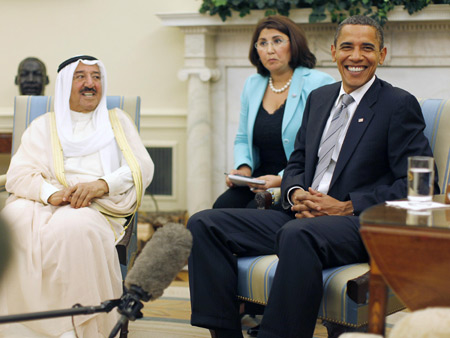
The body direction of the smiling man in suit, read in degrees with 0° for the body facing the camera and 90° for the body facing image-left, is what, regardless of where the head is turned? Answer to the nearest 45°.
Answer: approximately 45°

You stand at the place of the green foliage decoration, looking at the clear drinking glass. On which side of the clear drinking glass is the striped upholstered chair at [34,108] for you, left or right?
right

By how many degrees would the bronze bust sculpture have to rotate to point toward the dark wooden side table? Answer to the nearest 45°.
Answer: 0° — it already faces it

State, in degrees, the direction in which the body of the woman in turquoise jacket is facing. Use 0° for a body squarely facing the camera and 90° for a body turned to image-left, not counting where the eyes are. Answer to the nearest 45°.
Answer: approximately 45°

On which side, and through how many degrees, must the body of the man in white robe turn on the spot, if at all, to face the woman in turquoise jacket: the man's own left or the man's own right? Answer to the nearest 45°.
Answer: approximately 90° to the man's own left

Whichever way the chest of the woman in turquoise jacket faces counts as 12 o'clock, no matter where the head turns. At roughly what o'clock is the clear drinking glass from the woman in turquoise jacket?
The clear drinking glass is roughly at 10 o'clock from the woman in turquoise jacket.

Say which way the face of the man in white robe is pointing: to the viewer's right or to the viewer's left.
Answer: to the viewer's right

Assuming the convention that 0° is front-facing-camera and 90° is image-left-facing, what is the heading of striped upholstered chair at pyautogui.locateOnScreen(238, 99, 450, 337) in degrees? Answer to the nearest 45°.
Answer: approximately 45°

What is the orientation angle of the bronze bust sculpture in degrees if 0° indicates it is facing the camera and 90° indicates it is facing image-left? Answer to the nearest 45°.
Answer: approximately 0°

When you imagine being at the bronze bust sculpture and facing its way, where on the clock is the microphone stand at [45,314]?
The microphone stand is roughly at 12 o'clock from the bronze bust sculpture.

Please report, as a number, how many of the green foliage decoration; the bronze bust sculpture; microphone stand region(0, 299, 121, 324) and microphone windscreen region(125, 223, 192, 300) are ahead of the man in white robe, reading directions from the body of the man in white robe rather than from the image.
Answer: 2

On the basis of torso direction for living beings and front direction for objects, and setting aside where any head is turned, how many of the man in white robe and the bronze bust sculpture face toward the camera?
2
